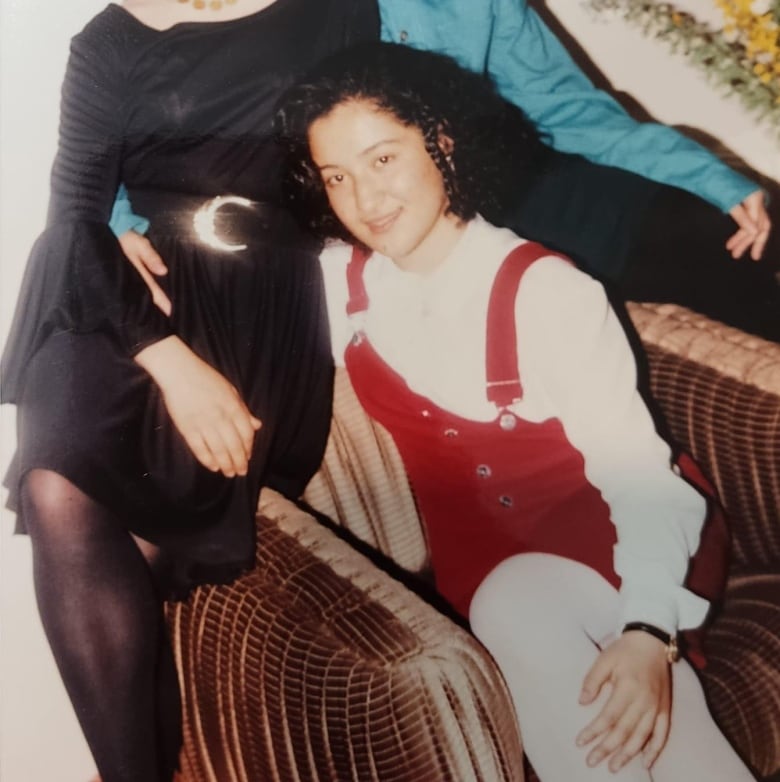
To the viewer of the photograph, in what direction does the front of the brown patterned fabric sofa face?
facing the viewer and to the right of the viewer

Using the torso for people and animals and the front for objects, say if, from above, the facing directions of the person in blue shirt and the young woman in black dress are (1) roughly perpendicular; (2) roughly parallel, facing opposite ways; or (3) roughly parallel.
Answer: roughly parallel

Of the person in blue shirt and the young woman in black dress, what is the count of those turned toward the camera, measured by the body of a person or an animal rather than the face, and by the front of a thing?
2

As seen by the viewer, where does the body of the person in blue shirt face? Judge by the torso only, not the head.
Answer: toward the camera
